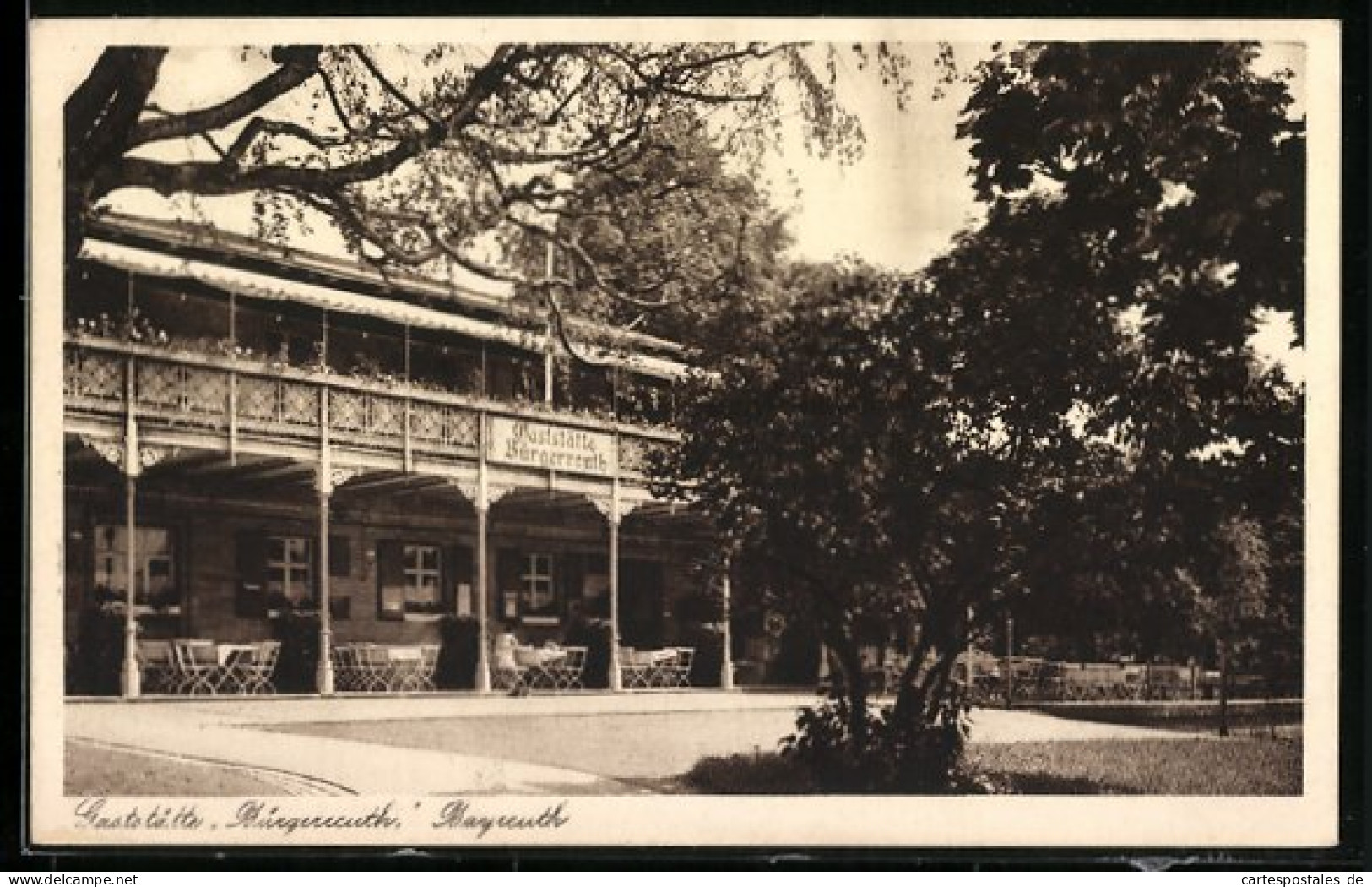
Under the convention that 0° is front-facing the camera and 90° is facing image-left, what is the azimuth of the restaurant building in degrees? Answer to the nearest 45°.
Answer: approximately 315°

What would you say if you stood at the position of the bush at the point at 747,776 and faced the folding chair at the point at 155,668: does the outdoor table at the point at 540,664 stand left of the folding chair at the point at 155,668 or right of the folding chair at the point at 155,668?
right

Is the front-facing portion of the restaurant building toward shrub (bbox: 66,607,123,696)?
no

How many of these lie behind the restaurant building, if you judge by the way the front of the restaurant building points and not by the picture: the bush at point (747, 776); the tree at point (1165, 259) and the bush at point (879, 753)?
0
